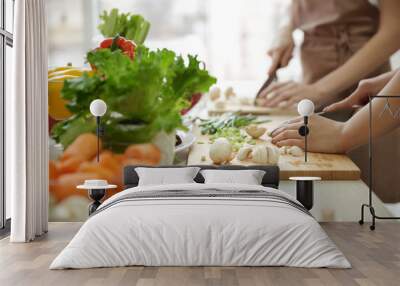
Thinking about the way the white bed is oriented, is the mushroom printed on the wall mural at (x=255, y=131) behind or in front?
behind

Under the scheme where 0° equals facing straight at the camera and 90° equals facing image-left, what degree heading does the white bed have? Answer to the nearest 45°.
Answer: approximately 0°

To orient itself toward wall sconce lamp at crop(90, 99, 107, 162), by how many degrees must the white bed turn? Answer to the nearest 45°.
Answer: approximately 135° to its right

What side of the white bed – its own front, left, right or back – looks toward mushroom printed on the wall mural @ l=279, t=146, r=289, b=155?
back

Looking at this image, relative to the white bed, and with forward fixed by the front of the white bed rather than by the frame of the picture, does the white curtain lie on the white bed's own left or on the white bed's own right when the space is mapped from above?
on the white bed's own right

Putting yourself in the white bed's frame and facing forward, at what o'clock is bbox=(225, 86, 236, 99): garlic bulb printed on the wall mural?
The garlic bulb is roughly at 6 o'clock from the white bed.
